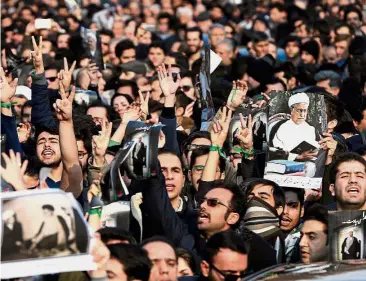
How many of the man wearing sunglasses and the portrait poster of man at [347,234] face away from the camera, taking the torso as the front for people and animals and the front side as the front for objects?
0

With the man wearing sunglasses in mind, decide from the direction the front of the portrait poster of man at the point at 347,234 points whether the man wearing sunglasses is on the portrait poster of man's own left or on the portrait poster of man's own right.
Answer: on the portrait poster of man's own right

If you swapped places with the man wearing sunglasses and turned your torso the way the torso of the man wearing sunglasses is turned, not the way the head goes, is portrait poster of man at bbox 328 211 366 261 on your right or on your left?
on your left

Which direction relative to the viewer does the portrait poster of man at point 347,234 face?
toward the camera
